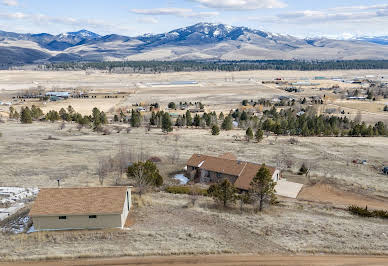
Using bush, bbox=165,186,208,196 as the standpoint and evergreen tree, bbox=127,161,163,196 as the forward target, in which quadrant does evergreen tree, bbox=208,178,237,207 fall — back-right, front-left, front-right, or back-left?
back-left

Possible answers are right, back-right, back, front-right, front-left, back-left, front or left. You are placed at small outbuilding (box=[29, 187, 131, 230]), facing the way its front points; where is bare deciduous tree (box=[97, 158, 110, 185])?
left

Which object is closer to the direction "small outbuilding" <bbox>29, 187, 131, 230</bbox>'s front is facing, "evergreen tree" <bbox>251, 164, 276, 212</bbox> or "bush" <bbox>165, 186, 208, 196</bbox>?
the evergreen tree

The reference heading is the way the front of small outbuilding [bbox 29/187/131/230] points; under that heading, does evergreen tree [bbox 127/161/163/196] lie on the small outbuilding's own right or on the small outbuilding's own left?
on the small outbuilding's own left
